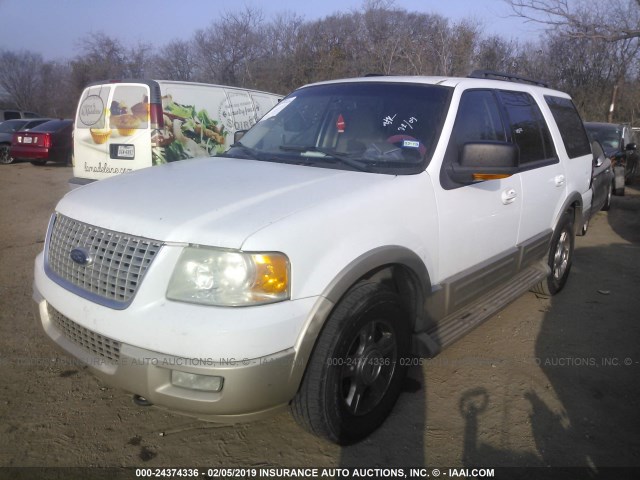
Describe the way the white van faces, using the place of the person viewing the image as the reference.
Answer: facing away from the viewer and to the right of the viewer

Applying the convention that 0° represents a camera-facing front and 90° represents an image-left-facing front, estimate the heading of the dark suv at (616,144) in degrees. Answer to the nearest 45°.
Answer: approximately 45°

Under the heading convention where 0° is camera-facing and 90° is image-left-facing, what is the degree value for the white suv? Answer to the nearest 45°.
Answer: approximately 45°

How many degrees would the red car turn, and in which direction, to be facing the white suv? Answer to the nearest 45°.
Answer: approximately 135° to its right

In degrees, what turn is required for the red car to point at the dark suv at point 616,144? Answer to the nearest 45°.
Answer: approximately 90° to its right

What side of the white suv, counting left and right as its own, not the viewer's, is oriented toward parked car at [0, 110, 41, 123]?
right
